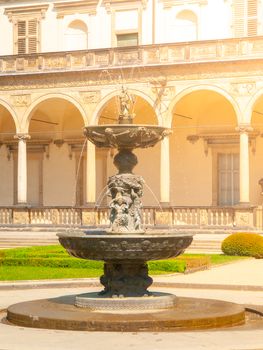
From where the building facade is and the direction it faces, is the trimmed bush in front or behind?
in front

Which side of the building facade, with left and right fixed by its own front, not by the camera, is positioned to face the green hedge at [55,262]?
front

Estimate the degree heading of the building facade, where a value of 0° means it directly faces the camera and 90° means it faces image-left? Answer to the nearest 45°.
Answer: approximately 0°

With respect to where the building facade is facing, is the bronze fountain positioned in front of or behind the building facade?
in front
